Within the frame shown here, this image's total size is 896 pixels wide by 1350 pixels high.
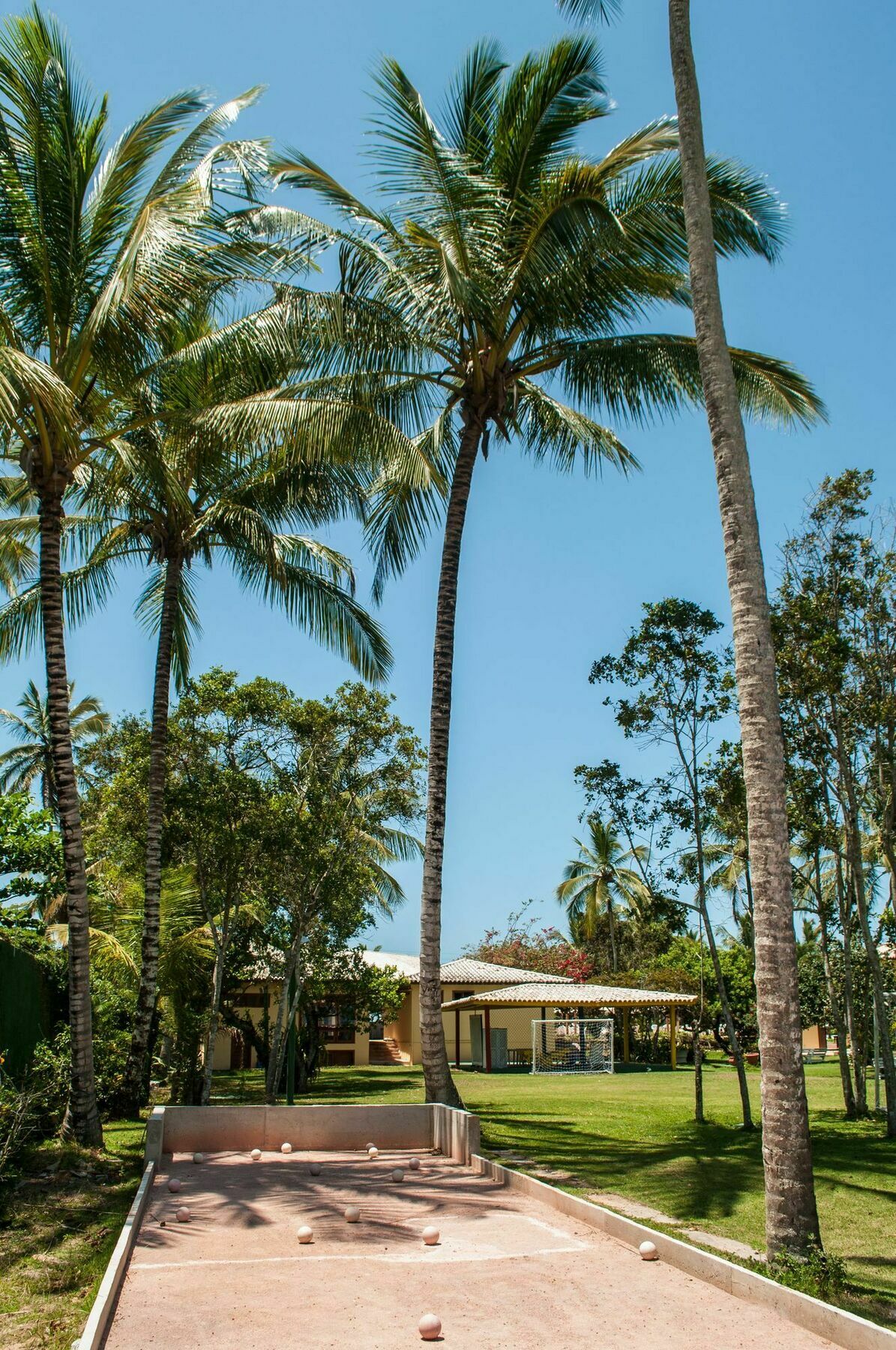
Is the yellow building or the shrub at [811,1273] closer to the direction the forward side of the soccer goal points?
the shrub

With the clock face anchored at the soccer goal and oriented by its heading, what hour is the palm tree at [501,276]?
The palm tree is roughly at 12 o'clock from the soccer goal.

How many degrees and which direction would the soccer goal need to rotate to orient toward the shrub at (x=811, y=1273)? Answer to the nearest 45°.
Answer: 0° — it already faces it

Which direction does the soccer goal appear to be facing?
toward the camera

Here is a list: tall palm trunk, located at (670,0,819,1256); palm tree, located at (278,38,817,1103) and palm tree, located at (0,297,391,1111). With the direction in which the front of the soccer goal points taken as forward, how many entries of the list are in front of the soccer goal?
3

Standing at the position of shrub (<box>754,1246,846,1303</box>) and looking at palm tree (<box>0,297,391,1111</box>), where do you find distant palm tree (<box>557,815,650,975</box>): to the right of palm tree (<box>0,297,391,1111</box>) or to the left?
right

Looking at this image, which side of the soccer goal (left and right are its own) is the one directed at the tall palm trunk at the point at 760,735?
front

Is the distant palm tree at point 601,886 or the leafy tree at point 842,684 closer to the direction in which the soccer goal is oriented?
the leafy tree

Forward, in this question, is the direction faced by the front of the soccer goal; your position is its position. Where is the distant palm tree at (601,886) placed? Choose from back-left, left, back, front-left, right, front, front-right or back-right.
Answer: back

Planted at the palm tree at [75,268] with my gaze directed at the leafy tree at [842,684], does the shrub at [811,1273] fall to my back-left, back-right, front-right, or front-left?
front-right
